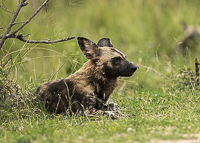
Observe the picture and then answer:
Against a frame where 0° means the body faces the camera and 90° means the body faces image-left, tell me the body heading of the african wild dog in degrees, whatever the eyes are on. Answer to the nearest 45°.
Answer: approximately 270°
